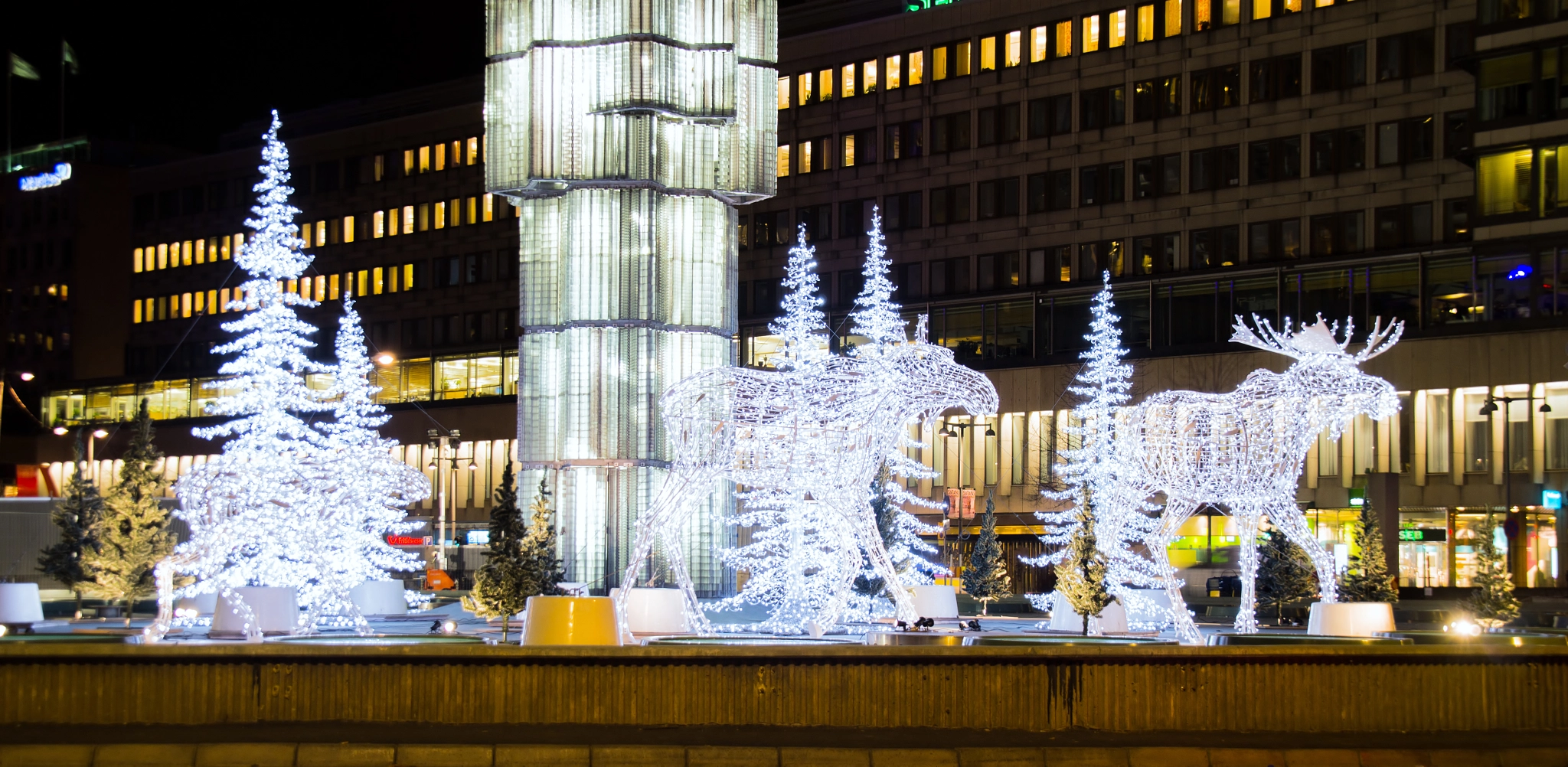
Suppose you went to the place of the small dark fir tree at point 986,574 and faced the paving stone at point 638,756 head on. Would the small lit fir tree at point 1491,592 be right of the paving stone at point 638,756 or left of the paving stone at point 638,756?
left

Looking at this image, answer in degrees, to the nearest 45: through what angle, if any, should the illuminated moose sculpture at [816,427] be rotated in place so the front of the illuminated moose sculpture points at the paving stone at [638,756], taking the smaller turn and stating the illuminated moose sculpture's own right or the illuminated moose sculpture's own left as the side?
approximately 90° to the illuminated moose sculpture's own right

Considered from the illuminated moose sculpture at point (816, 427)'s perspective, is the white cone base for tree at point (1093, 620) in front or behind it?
in front

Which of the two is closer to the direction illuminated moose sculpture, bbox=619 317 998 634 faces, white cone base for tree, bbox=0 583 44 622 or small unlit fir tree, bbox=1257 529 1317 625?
the small unlit fir tree

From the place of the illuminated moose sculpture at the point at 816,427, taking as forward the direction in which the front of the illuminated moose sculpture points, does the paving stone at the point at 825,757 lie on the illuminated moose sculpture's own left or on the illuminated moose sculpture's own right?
on the illuminated moose sculpture's own right

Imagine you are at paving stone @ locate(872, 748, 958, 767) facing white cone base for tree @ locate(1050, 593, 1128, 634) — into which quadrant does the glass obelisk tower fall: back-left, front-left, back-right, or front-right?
front-left

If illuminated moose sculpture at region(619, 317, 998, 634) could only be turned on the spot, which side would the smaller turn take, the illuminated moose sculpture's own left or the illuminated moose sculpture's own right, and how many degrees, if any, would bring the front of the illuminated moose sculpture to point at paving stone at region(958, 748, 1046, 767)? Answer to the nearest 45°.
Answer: approximately 90° to the illuminated moose sculpture's own right

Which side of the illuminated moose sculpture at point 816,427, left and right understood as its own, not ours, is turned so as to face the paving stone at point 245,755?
right

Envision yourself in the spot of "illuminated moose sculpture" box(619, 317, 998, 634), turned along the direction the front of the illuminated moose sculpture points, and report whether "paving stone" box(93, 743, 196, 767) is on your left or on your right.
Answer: on your right

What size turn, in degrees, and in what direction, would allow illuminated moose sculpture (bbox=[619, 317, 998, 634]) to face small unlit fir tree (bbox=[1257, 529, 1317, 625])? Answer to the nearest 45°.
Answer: approximately 45° to its left

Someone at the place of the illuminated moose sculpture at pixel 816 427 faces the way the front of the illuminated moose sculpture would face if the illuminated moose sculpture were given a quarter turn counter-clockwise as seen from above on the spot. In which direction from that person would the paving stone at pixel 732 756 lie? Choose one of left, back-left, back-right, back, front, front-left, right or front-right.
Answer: back

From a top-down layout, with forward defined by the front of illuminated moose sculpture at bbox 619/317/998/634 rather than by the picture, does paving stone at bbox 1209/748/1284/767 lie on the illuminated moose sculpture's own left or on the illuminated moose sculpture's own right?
on the illuminated moose sculpture's own right

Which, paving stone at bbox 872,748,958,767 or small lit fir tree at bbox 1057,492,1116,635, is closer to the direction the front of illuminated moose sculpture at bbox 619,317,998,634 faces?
the small lit fir tree

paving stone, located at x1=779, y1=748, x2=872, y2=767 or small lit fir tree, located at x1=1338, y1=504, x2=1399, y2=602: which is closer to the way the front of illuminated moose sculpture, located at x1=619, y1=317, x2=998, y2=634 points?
the small lit fir tree

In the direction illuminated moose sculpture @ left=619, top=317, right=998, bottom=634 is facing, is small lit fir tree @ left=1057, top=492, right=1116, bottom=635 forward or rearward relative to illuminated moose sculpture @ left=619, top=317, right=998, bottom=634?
forward

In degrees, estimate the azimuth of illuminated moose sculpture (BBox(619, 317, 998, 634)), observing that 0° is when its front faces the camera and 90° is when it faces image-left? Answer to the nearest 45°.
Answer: approximately 270°

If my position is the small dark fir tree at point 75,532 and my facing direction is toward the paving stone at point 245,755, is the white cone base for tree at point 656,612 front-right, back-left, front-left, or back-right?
front-left

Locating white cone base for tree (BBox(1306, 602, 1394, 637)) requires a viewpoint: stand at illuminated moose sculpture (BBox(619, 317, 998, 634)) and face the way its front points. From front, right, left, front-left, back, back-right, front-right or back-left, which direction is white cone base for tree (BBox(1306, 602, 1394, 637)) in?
front
